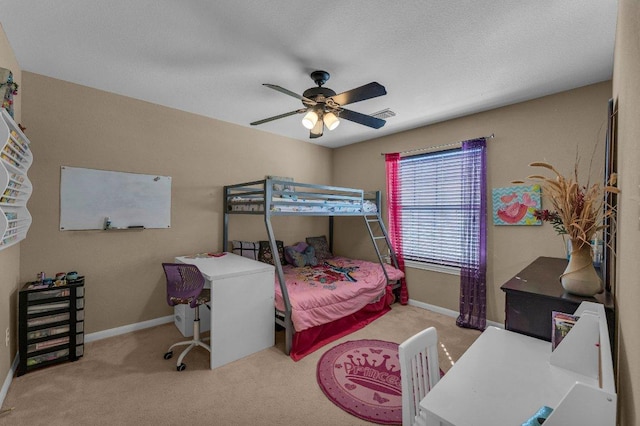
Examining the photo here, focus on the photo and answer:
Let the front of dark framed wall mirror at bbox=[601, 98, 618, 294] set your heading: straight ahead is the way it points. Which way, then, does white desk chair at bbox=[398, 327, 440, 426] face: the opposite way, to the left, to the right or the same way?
the opposite way

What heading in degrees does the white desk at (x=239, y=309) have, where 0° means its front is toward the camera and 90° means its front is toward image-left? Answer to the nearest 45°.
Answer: approximately 45°

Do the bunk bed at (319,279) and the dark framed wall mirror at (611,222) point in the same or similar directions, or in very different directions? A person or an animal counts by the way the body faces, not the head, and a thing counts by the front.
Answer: very different directions

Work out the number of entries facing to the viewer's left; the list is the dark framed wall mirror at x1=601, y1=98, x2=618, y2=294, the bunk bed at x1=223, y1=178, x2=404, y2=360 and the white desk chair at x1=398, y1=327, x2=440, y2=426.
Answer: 1

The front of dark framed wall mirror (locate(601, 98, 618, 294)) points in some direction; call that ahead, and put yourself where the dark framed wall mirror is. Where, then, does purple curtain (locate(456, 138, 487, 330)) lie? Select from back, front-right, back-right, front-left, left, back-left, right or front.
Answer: front-right

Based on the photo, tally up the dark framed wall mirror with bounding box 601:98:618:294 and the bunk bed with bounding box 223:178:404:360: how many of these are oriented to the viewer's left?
1

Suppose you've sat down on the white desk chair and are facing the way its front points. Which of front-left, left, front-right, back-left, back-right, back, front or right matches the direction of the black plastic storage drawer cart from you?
back-right

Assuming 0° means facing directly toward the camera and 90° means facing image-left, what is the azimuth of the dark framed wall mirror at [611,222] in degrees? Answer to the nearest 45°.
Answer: approximately 90°

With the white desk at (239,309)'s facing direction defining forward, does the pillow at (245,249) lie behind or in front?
behind

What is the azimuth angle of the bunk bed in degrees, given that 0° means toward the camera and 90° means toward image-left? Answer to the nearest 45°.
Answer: approximately 315°

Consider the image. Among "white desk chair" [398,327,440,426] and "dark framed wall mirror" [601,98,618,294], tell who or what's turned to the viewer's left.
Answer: the dark framed wall mirror

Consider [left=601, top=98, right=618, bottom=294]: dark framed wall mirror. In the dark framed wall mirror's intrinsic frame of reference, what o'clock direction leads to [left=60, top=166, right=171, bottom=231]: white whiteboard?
The white whiteboard is roughly at 11 o'clock from the dark framed wall mirror.

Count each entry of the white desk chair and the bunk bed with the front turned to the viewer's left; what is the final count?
0
